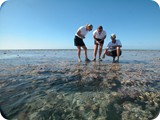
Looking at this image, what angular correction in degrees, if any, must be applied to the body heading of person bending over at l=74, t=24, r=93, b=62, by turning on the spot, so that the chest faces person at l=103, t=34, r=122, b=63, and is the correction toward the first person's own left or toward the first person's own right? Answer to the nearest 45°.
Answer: approximately 45° to the first person's own left

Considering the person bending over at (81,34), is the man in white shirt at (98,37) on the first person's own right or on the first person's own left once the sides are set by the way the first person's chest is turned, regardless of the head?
on the first person's own left

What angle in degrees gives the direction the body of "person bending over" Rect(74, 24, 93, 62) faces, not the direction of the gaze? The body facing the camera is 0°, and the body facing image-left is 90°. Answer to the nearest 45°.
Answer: approximately 315°

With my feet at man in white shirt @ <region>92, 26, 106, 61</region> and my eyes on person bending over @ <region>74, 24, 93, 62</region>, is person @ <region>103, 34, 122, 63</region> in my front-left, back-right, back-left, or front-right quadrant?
back-left
